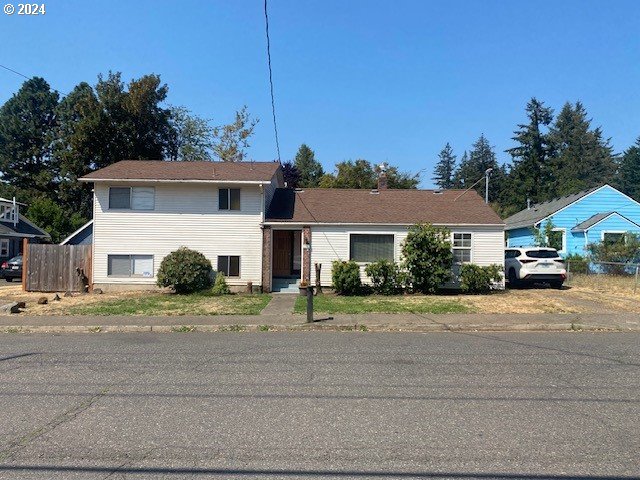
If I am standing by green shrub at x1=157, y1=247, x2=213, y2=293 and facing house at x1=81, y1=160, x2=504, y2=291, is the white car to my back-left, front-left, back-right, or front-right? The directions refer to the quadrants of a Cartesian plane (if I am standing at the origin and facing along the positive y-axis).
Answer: front-right

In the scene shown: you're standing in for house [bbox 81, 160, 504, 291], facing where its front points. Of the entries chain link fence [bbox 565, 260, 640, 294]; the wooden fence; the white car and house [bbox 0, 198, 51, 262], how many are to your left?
2

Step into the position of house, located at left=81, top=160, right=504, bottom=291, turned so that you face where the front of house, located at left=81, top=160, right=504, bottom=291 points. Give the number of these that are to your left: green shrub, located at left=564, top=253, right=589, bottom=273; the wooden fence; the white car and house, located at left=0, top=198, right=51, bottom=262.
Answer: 2

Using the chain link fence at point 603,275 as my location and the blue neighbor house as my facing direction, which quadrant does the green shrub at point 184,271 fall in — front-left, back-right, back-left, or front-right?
back-left

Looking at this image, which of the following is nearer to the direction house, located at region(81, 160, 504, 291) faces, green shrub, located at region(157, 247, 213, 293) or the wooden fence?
the green shrub

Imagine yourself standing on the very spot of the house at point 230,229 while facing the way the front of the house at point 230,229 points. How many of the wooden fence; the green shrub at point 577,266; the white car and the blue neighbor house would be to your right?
1

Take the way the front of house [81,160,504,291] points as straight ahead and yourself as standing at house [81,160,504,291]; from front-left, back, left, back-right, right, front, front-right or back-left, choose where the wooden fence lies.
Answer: right

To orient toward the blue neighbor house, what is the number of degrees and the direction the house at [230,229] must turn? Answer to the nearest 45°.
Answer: approximately 135° to its left

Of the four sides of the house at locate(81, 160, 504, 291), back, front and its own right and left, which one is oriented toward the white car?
left

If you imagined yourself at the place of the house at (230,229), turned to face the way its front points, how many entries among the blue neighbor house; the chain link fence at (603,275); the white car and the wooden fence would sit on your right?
1

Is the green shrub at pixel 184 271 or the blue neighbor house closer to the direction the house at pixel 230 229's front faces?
the green shrub

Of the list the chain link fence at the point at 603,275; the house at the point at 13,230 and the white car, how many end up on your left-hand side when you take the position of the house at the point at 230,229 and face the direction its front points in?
2

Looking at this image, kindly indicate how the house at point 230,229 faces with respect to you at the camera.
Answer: facing the viewer

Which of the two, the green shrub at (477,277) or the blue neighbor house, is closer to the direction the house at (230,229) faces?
the green shrub

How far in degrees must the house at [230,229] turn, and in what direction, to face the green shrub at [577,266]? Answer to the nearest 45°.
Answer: approximately 90° to its left

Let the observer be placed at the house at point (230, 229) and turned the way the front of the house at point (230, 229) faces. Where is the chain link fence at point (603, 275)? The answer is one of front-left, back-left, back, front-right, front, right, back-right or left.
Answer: left
